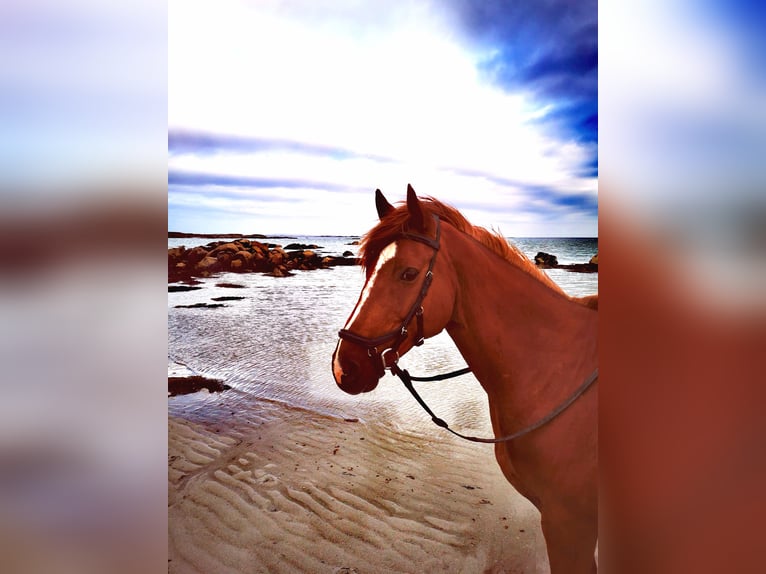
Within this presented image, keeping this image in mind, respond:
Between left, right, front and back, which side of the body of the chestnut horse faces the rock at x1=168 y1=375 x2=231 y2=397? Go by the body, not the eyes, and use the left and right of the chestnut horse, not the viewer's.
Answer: front

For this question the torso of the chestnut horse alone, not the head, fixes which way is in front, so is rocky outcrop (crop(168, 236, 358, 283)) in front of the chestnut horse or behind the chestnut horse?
in front

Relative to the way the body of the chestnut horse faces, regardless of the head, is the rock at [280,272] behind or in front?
in front

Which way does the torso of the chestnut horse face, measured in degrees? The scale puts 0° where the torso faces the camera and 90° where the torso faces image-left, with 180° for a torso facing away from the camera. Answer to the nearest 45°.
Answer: approximately 90°

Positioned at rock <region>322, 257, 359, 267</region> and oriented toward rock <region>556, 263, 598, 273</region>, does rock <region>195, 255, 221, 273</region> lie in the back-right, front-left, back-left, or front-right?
back-right
